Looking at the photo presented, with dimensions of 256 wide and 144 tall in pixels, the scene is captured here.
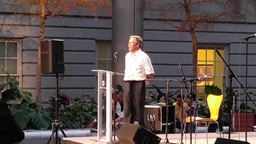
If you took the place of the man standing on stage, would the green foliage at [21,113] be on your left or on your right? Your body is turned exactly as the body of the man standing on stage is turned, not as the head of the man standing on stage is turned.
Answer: on your right

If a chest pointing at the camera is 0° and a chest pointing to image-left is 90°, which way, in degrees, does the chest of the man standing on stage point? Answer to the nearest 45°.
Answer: approximately 45°

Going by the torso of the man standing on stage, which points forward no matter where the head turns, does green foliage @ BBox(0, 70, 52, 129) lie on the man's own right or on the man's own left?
on the man's own right

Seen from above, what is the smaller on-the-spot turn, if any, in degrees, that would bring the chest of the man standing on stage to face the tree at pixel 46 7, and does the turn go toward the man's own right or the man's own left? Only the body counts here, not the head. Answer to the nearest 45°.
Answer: approximately 90° to the man's own right

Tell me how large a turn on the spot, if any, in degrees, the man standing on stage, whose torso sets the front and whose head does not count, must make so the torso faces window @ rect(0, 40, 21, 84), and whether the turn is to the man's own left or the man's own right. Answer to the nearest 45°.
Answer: approximately 90° to the man's own right

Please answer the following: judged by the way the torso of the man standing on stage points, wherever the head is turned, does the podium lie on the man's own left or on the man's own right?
on the man's own right
